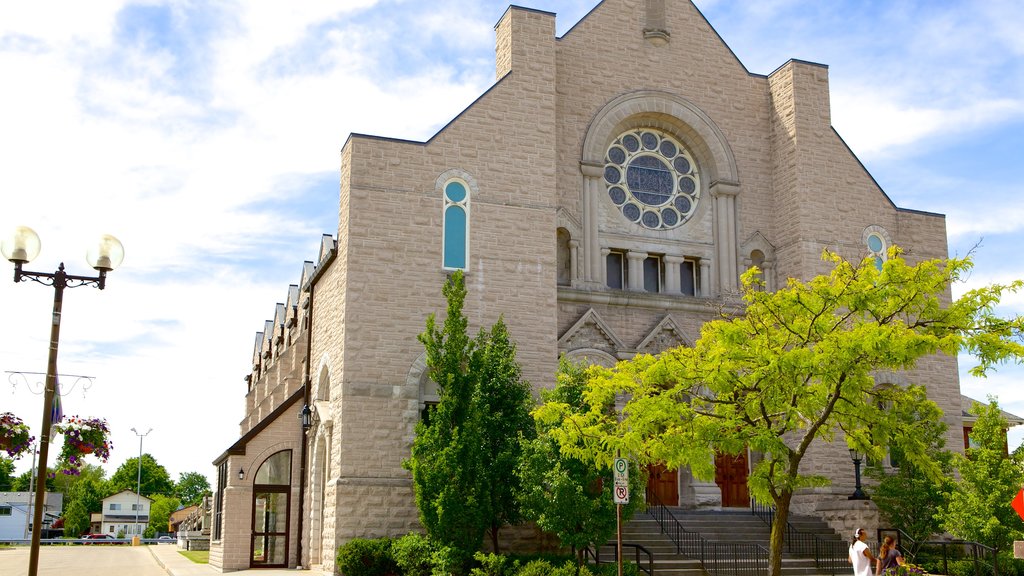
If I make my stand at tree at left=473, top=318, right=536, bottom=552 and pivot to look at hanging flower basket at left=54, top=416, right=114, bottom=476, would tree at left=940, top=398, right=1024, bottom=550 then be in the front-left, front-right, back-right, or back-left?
back-left

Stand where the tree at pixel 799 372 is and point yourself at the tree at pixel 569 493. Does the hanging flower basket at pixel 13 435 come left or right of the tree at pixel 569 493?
left

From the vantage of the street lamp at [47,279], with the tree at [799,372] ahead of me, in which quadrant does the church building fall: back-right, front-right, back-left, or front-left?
front-left

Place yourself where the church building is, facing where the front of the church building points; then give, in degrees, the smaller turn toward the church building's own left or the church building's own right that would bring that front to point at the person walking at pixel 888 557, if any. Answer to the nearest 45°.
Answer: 0° — it already faces them

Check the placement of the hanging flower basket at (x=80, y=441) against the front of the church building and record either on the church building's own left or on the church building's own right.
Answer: on the church building's own right

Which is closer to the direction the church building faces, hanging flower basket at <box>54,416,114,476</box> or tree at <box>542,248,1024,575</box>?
the tree
